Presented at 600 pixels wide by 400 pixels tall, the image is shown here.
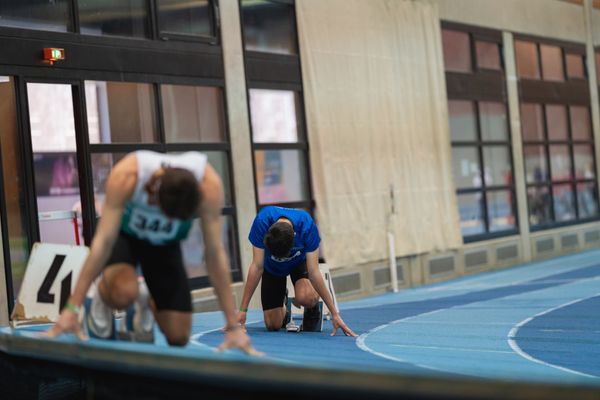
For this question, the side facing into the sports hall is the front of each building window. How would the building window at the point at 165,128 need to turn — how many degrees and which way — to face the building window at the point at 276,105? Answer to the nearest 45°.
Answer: approximately 135° to its left

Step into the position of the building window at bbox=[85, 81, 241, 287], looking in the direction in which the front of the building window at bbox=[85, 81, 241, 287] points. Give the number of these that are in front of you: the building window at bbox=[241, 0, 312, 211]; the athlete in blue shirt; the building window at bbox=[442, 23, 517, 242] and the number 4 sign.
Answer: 2

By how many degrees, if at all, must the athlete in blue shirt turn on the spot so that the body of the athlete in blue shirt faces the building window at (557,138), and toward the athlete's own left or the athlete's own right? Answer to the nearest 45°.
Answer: approximately 135° to the athlete's own left

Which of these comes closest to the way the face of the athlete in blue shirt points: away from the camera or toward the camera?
toward the camera

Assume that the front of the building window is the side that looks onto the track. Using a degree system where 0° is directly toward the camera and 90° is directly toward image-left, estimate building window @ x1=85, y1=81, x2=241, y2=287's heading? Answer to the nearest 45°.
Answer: approximately 0°

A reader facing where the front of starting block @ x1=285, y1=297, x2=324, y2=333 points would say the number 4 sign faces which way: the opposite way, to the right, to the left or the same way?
the same way

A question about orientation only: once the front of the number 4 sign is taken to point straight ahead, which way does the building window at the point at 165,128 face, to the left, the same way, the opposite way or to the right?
the same way

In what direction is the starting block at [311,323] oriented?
toward the camera

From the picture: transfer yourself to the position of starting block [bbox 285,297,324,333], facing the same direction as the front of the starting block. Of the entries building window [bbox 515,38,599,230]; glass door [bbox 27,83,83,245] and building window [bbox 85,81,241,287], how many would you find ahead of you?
0

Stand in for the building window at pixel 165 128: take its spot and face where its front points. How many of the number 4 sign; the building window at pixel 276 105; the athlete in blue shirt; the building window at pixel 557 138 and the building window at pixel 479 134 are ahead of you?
2

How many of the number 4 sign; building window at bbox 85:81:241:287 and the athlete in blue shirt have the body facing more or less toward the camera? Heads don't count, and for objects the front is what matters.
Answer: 3

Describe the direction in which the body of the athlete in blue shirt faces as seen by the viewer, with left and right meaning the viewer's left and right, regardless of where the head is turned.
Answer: facing the viewer
